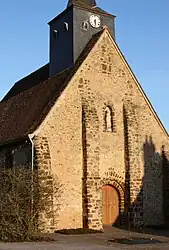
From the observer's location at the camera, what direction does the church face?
facing the viewer and to the right of the viewer

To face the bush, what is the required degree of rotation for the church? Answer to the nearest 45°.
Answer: approximately 90° to its right
